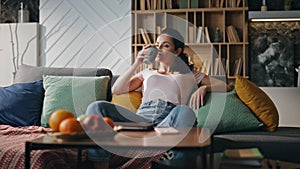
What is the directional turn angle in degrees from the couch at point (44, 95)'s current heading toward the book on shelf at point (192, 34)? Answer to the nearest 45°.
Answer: approximately 135° to its left

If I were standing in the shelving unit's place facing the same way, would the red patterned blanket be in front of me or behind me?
in front

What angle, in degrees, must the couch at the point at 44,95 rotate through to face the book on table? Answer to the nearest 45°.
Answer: approximately 45° to its left

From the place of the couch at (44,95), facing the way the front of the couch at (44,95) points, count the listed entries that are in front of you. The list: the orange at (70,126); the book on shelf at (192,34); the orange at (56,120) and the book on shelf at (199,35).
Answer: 2

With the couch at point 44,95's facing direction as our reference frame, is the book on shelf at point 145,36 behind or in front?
behind

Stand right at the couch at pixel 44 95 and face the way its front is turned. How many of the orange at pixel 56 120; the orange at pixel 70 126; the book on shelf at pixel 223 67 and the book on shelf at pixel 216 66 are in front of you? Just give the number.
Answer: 2

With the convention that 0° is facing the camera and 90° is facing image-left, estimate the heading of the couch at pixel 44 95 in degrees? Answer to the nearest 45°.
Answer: approximately 0°

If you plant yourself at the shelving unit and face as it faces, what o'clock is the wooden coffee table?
The wooden coffee table is roughly at 12 o'clock from the shelving unit.

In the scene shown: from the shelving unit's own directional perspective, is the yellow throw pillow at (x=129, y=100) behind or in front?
in front

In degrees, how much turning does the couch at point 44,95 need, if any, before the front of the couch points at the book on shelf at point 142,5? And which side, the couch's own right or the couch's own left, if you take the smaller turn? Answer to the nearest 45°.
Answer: approximately 135° to the couch's own left

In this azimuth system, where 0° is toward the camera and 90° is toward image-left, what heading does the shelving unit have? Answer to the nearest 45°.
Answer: approximately 0°
